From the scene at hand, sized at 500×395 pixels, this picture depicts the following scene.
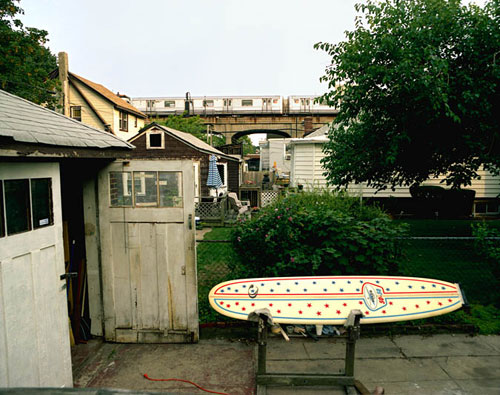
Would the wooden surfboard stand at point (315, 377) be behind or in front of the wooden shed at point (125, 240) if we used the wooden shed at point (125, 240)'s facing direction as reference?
in front

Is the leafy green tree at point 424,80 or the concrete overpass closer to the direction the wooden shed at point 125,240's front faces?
the leafy green tree

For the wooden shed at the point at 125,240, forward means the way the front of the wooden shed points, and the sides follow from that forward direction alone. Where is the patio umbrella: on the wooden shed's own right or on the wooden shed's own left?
on the wooden shed's own left

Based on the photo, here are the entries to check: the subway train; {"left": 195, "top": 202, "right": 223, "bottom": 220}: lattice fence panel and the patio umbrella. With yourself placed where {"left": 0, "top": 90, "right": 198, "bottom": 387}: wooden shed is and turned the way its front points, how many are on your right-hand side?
0

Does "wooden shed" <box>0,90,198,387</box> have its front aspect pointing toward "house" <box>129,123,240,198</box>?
no

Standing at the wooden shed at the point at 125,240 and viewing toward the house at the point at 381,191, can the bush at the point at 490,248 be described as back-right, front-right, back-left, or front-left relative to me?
front-right

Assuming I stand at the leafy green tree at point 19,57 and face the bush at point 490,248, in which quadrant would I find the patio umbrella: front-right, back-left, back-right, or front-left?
front-left

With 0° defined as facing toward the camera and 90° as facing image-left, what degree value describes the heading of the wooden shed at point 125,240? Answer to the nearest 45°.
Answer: approximately 315°

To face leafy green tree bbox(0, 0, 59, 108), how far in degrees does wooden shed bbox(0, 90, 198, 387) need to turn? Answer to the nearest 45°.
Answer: approximately 135° to its left
